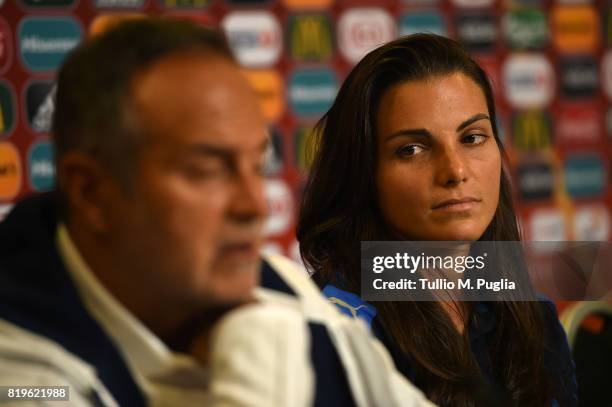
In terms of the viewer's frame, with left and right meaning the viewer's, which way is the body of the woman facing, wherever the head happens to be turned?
facing the viewer and to the right of the viewer

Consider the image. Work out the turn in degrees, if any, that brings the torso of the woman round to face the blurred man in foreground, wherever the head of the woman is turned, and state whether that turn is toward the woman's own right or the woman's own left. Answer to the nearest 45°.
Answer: approximately 45° to the woman's own right

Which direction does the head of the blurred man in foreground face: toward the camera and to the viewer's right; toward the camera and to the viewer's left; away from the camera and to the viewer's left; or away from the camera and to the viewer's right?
toward the camera and to the viewer's right

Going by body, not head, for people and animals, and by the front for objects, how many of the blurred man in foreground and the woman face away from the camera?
0

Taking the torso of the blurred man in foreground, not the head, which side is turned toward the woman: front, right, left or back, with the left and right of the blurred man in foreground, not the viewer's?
left
